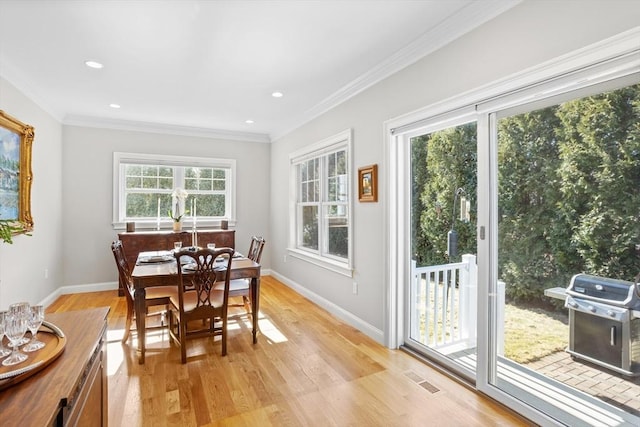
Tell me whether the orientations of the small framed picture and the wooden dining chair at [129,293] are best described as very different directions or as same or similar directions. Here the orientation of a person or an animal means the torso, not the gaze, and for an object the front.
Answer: very different directions

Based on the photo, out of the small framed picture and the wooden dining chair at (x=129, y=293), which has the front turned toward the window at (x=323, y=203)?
the wooden dining chair

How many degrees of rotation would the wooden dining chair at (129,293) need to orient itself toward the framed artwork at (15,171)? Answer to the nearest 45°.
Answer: approximately 135° to its left

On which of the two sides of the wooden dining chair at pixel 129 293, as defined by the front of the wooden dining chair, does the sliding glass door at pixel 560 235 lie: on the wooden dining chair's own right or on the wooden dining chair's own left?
on the wooden dining chair's own right

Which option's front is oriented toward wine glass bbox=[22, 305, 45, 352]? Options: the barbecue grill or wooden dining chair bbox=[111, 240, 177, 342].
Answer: the barbecue grill

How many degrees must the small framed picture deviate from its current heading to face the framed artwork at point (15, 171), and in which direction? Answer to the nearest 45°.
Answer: approximately 45° to its right

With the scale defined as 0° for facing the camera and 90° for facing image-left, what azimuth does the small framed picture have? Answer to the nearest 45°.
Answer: approximately 45°

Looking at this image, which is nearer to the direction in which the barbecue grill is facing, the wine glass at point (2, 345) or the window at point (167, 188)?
the wine glass

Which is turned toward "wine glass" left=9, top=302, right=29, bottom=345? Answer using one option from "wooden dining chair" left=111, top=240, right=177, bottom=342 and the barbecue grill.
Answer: the barbecue grill

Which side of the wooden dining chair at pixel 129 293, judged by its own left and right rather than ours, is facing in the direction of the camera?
right

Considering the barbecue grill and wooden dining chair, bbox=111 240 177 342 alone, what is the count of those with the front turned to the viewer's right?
1
